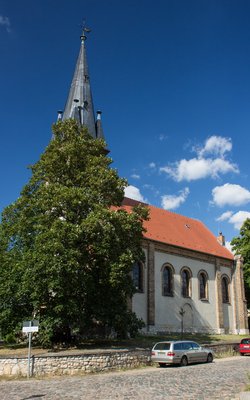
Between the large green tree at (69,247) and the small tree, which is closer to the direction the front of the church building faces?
the large green tree

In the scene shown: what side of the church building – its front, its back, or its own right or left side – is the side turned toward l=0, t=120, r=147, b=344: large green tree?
front

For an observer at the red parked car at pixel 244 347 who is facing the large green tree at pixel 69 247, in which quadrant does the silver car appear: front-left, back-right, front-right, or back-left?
front-left

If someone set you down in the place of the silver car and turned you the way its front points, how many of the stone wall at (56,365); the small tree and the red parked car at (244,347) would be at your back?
1

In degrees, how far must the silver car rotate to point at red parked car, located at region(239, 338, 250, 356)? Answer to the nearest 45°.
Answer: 0° — it already faces it

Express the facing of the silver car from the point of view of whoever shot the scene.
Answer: facing away from the viewer and to the right of the viewer

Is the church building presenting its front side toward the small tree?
no

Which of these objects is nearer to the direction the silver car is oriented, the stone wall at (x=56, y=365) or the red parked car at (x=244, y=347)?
the red parked car

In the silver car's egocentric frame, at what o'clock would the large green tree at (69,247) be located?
The large green tree is roughly at 7 o'clock from the silver car.

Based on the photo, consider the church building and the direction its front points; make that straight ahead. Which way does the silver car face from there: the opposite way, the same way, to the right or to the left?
the opposite way

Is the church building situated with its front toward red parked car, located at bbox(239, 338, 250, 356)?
no
